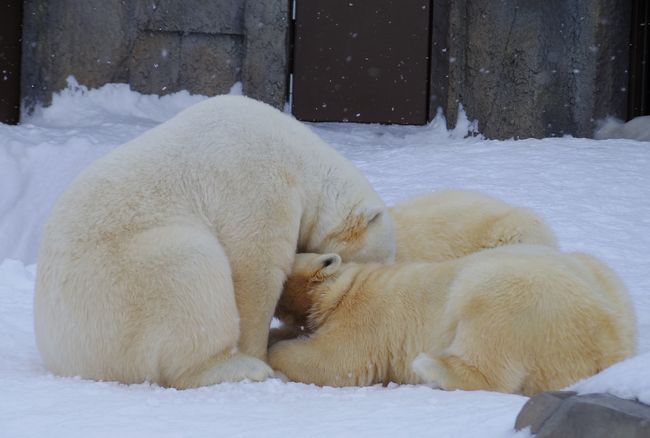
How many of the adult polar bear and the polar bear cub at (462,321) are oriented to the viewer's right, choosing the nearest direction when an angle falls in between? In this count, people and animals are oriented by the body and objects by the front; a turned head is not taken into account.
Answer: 1

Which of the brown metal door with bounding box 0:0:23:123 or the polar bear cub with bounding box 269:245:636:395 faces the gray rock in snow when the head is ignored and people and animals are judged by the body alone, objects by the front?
the brown metal door

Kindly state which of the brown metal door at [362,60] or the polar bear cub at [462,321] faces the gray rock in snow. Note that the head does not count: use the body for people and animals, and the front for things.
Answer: the brown metal door

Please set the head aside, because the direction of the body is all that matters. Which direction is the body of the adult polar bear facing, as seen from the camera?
to the viewer's right

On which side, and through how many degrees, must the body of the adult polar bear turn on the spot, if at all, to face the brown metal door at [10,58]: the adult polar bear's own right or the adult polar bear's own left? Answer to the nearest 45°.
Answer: approximately 90° to the adult polar bear's own left

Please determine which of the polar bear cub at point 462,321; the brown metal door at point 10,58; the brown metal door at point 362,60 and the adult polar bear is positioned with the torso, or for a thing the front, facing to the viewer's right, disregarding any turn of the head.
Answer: the adult polar bear

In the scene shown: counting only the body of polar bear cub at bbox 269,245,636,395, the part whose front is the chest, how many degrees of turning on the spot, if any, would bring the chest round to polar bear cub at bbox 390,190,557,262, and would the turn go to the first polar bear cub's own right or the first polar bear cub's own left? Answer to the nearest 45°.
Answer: approximately 90° to the first polar bear cub's own right

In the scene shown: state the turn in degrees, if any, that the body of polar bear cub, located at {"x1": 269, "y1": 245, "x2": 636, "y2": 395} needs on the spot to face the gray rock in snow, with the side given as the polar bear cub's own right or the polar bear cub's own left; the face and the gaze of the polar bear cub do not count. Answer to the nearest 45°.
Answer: approximately 90° to the polar bear cub's own left

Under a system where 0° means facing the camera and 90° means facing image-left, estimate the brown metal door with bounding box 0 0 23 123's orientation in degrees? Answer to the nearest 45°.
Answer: approximately 0°

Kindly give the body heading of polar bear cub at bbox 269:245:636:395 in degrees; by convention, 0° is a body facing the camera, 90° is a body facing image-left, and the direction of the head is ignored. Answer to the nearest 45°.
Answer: approximately 90°

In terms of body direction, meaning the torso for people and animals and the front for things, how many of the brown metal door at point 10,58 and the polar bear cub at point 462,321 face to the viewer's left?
1
